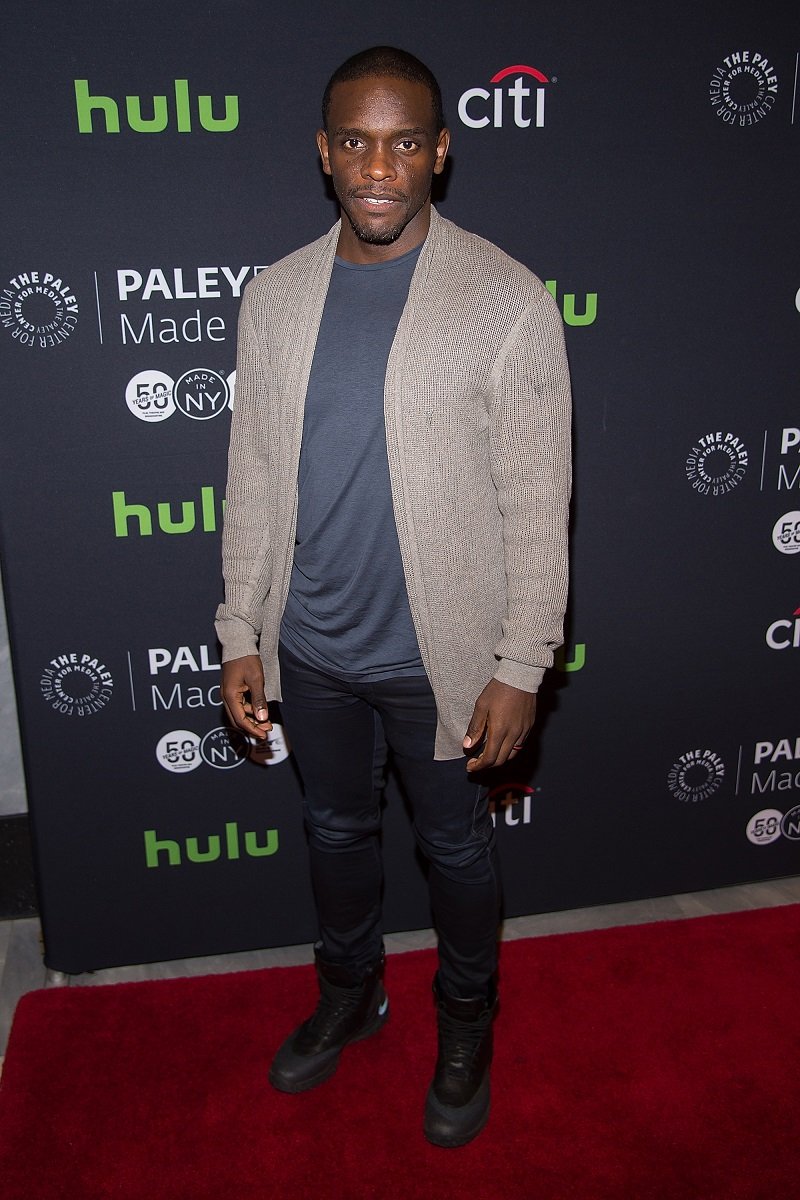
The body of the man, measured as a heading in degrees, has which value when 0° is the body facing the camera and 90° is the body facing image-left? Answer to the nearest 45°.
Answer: approximately 45°
